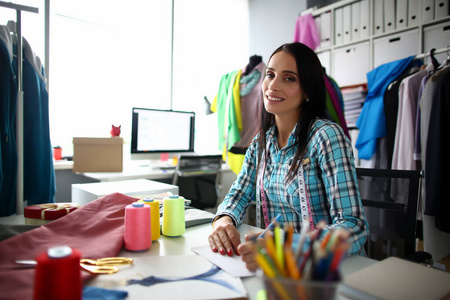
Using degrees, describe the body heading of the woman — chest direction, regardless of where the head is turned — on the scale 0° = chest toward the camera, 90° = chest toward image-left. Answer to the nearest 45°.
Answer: approximately 45°

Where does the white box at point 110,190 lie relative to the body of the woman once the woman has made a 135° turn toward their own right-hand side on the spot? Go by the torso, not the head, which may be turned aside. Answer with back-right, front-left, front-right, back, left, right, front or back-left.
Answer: left

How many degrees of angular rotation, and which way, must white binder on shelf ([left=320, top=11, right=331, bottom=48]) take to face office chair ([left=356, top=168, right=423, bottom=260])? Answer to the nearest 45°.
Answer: approximately 45° to its left

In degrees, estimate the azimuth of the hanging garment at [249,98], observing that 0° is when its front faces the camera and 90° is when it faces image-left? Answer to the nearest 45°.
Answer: approximately 45°

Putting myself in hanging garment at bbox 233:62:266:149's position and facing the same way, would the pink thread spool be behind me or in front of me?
in front
